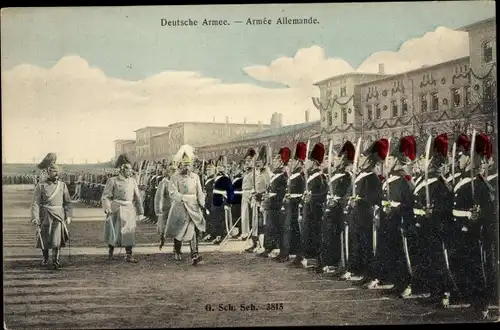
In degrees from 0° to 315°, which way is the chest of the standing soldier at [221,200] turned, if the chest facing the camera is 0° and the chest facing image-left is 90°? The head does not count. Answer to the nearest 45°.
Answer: approximately 45°

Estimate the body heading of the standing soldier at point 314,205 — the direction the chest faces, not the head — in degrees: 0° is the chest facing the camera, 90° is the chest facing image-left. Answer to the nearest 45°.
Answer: approximately 45°

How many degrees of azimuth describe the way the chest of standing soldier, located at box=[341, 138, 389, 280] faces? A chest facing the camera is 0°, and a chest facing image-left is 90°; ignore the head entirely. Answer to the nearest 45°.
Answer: approximately 45°

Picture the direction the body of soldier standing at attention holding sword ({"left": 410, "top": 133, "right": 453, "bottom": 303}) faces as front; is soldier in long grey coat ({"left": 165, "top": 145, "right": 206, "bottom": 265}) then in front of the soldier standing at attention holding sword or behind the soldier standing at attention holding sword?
in front

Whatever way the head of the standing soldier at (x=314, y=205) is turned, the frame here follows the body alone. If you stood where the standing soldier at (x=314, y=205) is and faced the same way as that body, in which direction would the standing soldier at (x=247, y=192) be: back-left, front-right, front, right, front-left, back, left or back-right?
front-right

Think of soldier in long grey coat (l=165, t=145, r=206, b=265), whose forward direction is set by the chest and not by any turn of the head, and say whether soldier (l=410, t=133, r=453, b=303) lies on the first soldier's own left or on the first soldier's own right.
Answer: on the first soldier's own left

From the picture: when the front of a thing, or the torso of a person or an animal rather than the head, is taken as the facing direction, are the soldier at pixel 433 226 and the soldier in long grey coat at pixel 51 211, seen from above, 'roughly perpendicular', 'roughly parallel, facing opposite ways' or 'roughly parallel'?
roughly perpendicular

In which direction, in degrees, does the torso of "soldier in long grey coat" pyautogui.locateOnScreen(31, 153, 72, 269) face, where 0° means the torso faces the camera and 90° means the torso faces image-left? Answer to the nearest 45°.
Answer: approximately 0°

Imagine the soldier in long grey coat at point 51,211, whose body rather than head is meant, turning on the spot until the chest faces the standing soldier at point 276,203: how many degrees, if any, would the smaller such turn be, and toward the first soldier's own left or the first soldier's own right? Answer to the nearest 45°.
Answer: approximately 90° to the first soldier's own left

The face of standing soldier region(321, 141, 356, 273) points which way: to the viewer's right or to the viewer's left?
to the viewer's left

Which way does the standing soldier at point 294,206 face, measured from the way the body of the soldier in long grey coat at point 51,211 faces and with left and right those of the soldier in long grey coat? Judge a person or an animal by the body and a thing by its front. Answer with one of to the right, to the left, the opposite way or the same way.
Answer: to the right
